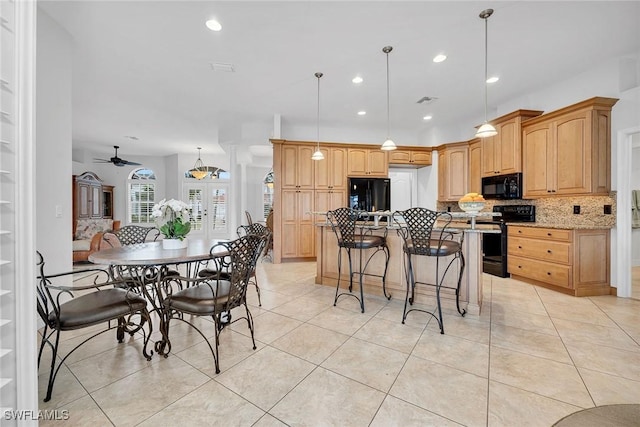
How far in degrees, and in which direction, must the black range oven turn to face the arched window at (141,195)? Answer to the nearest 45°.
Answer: approximately 45° to its right

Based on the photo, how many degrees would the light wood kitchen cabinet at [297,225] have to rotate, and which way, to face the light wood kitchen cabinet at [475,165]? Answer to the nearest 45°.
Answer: approximately 90° to its left

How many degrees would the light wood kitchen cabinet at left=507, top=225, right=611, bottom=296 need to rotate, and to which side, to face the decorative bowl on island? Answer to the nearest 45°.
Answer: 0° — it already faces it

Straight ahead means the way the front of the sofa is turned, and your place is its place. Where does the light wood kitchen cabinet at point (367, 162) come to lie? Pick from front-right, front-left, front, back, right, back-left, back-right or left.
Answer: front-left

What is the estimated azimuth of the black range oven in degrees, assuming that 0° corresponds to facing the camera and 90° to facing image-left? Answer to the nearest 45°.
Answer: approximately 45°

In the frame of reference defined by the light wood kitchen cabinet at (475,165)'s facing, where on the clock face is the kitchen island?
The kitchen island is roughly at 11 o'clock from the light wood kitchen cabinet.

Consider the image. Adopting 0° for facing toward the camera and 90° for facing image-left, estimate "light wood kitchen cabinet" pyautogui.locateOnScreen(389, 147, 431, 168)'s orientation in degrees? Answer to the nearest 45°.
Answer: approximately 0°

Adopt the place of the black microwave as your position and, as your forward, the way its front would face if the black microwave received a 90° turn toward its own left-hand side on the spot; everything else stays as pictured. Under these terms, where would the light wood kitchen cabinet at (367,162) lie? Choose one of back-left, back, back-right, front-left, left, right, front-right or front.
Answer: back-right

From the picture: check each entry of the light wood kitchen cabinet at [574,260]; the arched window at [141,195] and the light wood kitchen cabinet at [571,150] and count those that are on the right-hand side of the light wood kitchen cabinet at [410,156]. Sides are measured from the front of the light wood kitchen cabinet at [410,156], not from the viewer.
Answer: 1

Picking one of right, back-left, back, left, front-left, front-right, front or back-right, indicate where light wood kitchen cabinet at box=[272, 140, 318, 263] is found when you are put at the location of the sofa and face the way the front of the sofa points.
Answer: front-left

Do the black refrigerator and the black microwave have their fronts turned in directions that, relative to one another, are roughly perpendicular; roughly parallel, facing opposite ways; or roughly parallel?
roughly perpendicular

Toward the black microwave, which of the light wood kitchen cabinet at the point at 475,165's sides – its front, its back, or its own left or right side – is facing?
left
